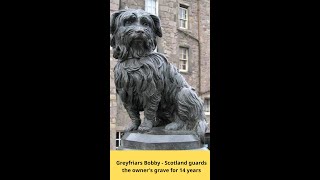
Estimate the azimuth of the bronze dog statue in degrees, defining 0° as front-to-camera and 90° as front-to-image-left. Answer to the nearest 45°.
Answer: approximately 45°
